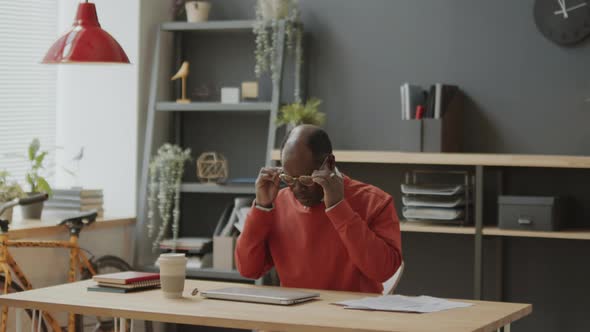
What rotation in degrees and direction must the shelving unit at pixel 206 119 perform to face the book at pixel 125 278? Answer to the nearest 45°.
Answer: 0° — it already faces it

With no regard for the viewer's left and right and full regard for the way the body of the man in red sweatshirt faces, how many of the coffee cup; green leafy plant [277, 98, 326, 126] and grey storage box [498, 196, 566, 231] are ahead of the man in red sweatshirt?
1

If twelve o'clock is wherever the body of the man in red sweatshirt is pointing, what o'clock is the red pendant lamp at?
The red pendant lamp is roughly at 2 o'clock from the man in red sweatshirt.

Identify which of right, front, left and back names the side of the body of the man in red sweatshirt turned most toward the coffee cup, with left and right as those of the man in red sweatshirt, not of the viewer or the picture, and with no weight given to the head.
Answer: front

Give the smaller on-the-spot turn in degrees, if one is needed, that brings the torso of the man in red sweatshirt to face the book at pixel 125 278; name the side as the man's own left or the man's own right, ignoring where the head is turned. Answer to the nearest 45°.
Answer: approximately 45° to the man's own right

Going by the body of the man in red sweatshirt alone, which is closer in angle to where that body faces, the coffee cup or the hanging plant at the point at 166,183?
the coffee cup

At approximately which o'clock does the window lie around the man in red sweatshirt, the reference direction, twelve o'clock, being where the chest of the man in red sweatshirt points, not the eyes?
The window is roughly at 3 o'clock from the man in red sweatshirt.

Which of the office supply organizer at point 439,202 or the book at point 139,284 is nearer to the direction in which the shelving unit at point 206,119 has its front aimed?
the book

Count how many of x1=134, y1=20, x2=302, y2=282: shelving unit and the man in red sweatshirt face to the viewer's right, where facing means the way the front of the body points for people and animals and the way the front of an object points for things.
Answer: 0

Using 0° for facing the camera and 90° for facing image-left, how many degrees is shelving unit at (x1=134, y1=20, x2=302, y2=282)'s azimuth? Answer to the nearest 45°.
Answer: approximately 0°

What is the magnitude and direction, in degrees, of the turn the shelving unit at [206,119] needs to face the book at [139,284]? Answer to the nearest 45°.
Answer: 0° — it already faces it

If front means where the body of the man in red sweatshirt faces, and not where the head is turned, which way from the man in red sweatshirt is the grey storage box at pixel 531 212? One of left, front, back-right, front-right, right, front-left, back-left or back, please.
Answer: back

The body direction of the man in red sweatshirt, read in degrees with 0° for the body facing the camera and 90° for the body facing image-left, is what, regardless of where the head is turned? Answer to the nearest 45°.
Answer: approximately 45°
